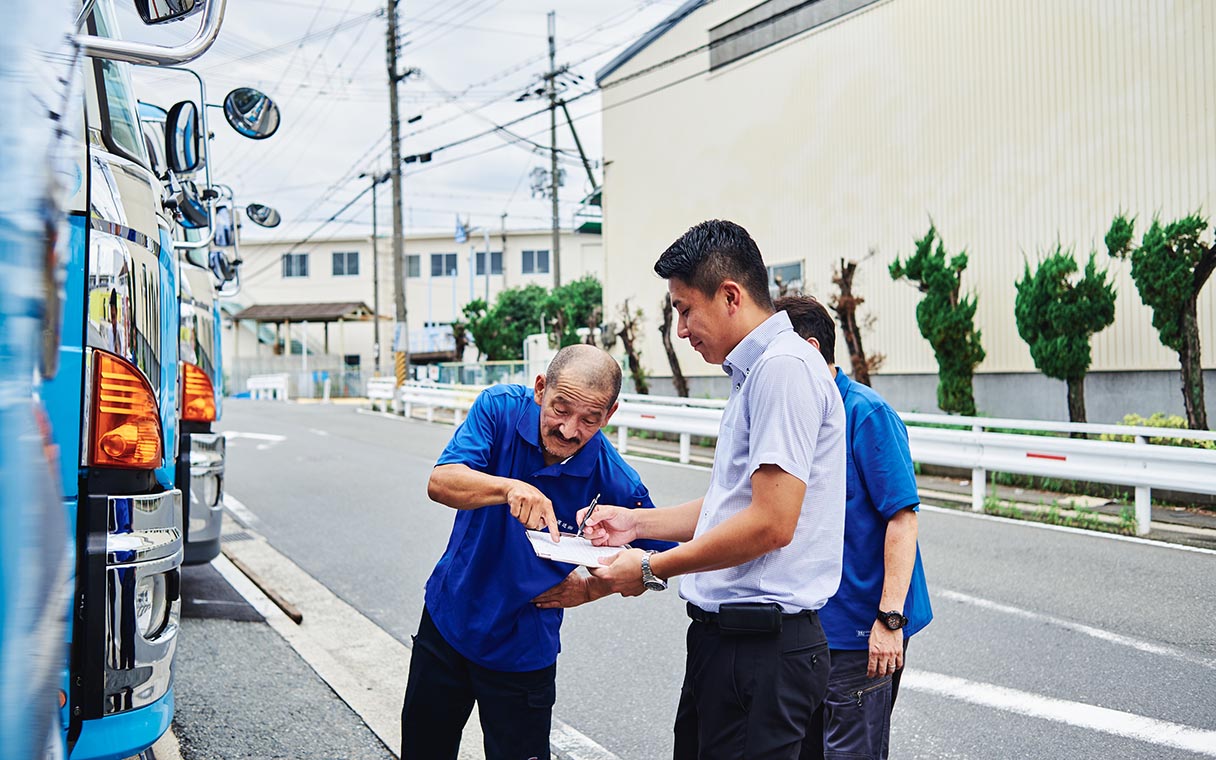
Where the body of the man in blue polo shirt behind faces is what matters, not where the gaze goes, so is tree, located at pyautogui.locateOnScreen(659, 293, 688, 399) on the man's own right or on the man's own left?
on the man's own right

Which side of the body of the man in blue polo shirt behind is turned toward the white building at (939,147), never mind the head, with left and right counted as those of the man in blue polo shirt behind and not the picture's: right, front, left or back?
right

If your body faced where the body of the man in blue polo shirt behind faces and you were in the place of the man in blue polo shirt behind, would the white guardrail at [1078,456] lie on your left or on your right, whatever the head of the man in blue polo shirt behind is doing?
on your right

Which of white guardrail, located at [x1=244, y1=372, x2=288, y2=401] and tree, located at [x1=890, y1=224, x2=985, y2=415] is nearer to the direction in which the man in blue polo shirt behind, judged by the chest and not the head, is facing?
the white guardrail

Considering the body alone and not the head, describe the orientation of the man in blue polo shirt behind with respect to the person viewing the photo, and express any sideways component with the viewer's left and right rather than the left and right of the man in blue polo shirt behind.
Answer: facing to the left of the viewer

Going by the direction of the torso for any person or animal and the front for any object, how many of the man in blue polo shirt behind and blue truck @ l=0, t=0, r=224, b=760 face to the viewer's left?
1

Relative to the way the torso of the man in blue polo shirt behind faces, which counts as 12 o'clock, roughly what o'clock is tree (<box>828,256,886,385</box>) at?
The tree is roughly at 3 o'clock from the man in blue polo shirt behind.
